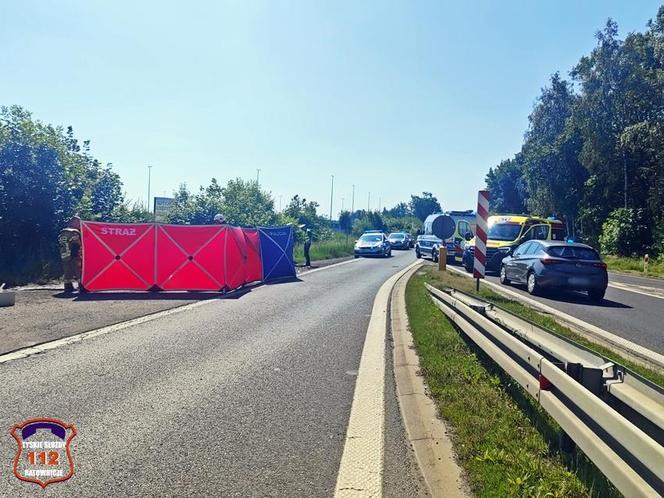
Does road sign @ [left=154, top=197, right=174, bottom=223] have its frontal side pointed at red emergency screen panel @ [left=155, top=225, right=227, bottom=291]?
yes

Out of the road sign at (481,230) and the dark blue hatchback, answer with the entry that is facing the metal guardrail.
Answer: the road sign

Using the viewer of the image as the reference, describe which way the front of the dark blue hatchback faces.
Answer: facing away from the viewer and to the left of the viewer

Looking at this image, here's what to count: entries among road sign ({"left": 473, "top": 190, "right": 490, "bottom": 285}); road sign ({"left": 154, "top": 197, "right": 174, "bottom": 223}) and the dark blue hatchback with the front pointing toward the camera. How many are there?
2

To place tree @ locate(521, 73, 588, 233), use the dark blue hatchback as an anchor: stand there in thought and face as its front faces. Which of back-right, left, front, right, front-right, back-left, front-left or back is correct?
front-right

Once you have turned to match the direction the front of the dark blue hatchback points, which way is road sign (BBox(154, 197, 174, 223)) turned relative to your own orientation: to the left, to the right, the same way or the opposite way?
the opposite way

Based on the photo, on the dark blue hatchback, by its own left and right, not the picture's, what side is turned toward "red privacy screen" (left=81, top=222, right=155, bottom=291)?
left
